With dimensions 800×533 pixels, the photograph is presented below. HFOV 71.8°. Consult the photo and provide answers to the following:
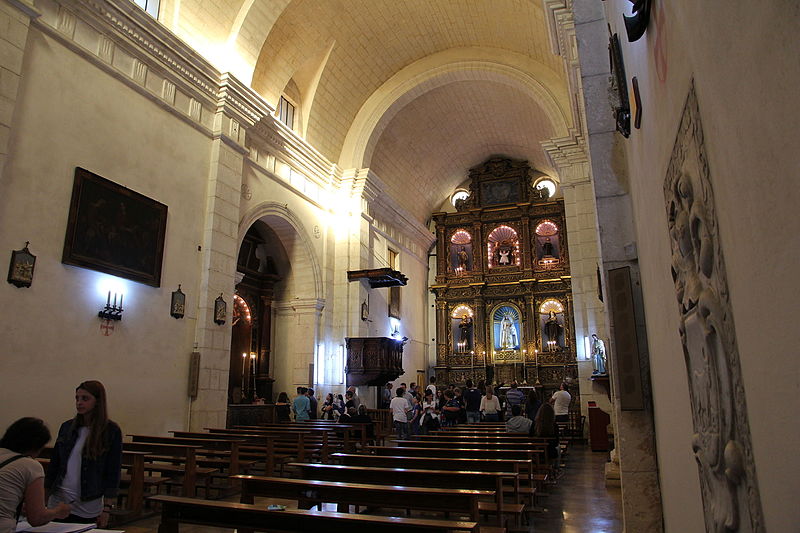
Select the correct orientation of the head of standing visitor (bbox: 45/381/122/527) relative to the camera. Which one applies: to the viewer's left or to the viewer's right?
to the viewer's left

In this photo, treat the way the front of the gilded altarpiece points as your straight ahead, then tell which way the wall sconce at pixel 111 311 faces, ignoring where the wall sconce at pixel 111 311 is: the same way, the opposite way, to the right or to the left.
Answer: to the left

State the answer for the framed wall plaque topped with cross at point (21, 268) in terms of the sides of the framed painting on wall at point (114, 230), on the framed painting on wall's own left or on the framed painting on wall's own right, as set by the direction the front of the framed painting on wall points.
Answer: on the framed painting on wall's own right

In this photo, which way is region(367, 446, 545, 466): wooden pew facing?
away from the camera

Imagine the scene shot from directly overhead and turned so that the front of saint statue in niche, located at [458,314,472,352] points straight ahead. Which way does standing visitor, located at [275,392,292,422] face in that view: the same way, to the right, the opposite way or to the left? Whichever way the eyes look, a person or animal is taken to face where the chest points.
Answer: the opposite way

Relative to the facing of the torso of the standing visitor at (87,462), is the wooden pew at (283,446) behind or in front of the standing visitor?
behind

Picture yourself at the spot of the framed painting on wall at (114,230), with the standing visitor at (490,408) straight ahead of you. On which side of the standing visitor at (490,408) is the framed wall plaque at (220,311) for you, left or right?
left

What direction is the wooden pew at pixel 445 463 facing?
away from the camera

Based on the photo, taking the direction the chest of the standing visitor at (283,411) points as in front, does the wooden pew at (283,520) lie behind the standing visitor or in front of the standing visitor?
behind

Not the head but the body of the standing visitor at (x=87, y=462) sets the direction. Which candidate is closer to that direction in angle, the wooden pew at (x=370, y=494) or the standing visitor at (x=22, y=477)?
the standing visitor
